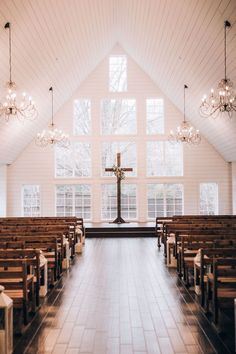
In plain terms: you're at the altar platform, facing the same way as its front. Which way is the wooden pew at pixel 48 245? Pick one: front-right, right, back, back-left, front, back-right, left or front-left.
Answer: front

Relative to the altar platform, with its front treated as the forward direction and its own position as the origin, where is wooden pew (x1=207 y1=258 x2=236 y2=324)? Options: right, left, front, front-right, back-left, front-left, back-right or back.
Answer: front

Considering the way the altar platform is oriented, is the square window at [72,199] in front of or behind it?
behind

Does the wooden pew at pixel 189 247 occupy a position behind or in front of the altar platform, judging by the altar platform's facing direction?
in front

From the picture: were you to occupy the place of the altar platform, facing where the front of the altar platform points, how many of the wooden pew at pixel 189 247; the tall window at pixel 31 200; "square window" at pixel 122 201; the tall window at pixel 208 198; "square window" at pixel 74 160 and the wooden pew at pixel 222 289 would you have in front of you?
2

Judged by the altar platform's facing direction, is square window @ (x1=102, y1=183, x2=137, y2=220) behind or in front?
behind

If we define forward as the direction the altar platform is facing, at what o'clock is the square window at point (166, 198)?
The square window is roughly at 7 o'clock from the altar platform.

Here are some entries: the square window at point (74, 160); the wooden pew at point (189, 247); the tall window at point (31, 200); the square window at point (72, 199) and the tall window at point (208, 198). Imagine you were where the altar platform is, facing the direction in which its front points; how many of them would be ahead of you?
1

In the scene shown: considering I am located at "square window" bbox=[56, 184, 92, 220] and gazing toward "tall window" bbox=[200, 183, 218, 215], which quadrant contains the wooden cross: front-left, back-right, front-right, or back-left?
front-right

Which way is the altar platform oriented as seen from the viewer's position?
toward the camera
